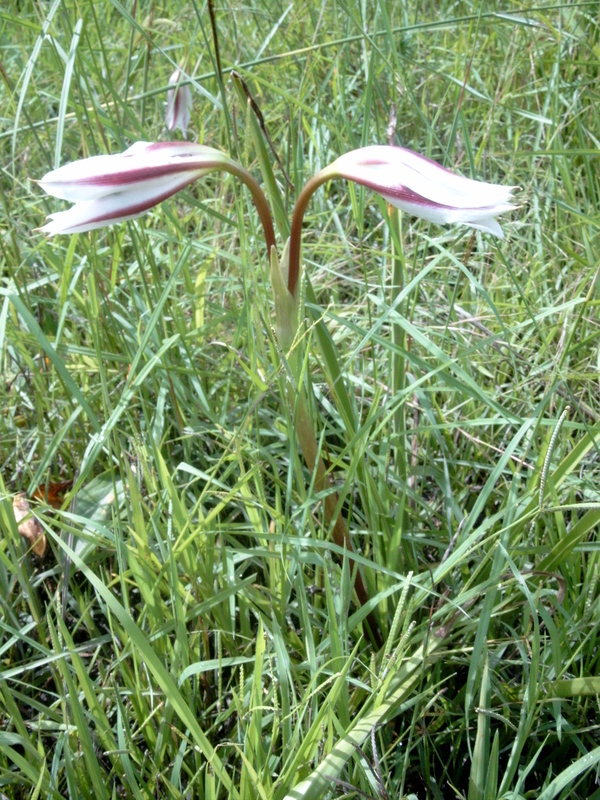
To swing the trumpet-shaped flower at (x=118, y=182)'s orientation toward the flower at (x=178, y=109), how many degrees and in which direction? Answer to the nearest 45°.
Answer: approximately 90° to its right

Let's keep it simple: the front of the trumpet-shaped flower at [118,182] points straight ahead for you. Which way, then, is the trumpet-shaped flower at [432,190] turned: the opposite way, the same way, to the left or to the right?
the opposite way

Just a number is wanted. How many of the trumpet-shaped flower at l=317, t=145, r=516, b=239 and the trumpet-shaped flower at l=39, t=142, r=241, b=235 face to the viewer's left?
1

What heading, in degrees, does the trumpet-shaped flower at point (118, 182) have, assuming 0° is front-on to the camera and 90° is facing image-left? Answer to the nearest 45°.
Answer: approximately 90°

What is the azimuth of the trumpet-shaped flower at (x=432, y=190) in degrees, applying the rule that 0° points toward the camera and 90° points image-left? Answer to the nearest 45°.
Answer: approximately 270°

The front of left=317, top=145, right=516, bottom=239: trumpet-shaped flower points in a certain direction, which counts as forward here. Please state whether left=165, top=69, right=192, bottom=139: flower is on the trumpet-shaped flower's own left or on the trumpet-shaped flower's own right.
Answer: on the trumpet-shaped flower's own left

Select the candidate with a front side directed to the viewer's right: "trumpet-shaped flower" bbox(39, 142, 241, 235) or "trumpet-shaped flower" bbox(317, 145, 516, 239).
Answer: "trumpet-shaped flower" bbox(317, 145, 516, 239)
